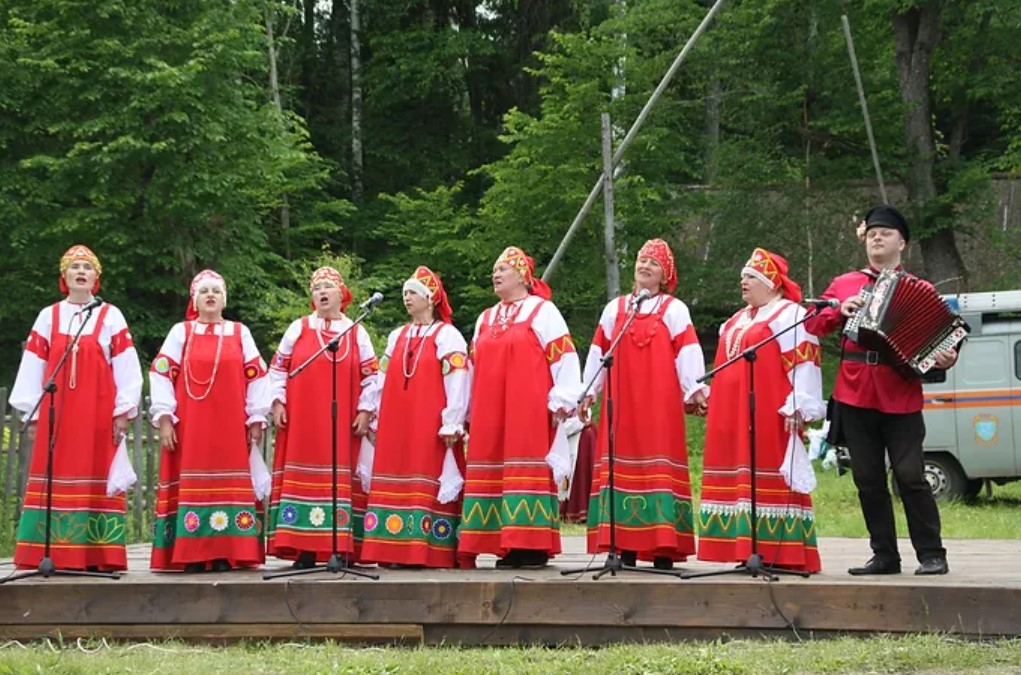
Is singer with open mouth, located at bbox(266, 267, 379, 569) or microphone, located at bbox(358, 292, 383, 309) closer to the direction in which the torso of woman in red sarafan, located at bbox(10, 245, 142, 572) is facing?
the microphone

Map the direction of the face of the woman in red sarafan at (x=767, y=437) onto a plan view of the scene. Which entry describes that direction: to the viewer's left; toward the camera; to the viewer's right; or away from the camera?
to the viewer's left

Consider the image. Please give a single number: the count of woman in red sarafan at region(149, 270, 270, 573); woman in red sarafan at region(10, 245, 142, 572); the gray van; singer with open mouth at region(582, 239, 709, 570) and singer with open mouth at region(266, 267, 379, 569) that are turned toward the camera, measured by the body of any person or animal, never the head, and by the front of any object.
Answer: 4

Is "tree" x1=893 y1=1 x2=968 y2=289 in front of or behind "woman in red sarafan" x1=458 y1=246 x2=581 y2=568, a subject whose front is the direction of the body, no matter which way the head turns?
behind

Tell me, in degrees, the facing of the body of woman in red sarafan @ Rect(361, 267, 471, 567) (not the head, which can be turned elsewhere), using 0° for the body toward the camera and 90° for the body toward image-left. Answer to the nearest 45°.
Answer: approximately 45°

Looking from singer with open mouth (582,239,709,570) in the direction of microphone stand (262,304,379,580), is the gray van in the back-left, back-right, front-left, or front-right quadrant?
back-right

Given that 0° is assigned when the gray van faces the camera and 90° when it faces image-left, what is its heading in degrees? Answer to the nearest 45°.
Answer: approximately 90°

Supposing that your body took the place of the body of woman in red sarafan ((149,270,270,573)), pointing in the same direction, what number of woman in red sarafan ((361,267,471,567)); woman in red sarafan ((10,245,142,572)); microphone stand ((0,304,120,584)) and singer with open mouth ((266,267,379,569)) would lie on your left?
2
